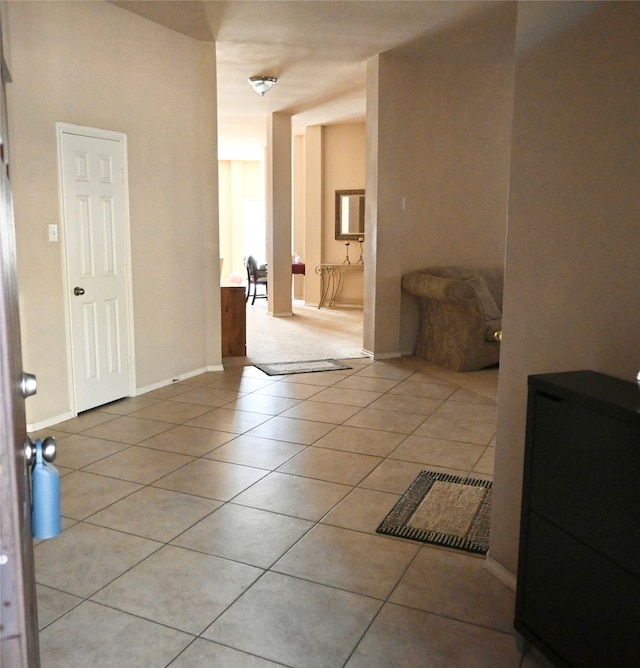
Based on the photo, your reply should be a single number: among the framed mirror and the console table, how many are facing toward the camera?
2

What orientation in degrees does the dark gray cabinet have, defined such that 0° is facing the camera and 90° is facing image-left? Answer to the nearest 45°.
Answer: approximately 45°

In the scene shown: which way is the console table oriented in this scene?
toward the camera

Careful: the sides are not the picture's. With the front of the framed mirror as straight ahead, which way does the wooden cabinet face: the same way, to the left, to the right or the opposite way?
to the left

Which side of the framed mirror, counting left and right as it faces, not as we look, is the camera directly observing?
front

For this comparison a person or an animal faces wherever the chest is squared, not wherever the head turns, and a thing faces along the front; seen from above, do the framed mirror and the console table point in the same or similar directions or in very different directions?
same or similar directions

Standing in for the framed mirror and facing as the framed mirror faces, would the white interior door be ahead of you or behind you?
ahead

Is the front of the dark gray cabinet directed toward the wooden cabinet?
no

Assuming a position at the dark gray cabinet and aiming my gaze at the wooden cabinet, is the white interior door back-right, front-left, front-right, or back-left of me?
front-left

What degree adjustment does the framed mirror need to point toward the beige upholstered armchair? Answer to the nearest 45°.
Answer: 0° — it already faces it

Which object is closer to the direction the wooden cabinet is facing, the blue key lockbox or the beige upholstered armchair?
the beige upholstered armchair

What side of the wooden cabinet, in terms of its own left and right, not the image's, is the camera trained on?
right

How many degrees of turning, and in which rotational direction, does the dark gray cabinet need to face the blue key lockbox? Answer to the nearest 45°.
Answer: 0° — it already faces it

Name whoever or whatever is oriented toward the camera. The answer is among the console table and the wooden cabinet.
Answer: the console table

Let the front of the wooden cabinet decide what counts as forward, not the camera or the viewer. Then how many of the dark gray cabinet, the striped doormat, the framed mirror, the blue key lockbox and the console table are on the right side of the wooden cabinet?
3

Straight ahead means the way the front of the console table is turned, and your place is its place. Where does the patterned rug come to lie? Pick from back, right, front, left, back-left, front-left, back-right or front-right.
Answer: front

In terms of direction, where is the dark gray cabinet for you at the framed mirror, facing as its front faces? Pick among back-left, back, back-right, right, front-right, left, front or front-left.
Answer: front

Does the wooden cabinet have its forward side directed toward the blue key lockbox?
no
